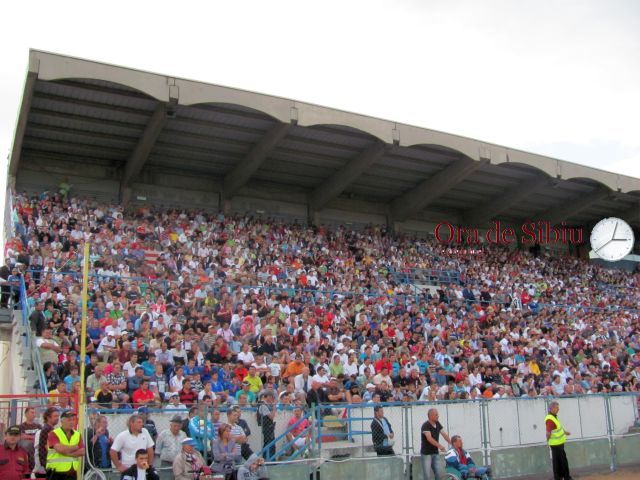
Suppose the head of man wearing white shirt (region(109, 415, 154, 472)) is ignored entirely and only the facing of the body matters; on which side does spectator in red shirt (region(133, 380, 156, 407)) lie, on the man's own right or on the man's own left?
on the man's own left

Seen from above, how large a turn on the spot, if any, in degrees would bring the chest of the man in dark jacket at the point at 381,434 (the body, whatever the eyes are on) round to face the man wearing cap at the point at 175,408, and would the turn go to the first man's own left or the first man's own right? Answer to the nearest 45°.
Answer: approximately 90° to the first man's own right

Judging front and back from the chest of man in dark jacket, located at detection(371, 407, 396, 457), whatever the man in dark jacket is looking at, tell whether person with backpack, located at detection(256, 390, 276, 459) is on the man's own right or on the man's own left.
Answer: on the man's own right

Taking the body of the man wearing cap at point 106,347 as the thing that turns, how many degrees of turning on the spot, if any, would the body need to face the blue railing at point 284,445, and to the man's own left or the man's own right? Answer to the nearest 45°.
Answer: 0° — they already face it

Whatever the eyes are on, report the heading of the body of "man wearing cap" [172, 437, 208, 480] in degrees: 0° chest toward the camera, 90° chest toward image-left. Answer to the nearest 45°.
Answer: approximately 315°

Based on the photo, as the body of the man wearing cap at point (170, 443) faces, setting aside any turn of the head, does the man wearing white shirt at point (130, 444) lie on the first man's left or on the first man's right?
on the first man's right
